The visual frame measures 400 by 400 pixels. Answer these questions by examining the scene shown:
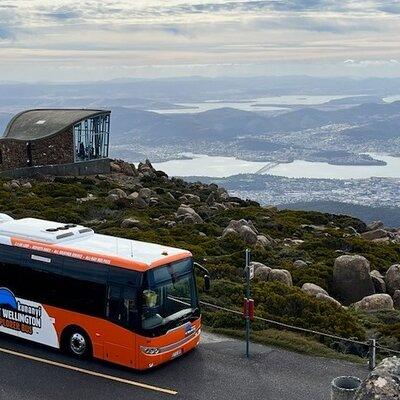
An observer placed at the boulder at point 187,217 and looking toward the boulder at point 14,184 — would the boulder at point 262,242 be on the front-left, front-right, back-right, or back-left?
back-left

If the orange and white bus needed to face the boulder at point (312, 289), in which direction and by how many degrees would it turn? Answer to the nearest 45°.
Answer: approximately 90° to its left

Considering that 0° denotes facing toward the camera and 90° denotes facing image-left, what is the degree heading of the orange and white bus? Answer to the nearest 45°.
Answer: approximately 315°

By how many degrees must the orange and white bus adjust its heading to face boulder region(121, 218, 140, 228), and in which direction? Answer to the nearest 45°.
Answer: approximately 135° to its left

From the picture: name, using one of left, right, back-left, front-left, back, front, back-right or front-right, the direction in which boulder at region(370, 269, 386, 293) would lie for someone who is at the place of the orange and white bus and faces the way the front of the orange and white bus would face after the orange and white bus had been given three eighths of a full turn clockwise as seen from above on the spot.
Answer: back-right

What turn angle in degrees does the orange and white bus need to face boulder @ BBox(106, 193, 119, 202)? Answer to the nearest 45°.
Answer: approximately 135° to its left

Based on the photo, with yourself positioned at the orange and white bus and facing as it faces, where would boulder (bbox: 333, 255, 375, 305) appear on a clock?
The boulder is roughly at 9 o'clock from the orange and white bus.

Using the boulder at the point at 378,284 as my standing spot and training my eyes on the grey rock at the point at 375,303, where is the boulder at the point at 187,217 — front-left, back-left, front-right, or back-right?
back-right

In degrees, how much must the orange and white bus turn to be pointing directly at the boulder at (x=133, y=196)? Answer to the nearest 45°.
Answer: approximately 135° to its left

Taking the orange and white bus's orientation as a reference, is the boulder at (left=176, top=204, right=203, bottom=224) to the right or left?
on its left
